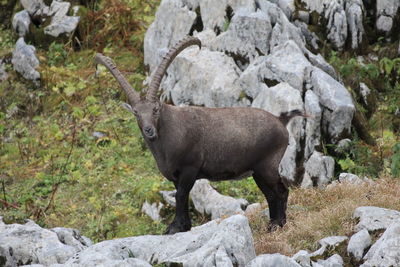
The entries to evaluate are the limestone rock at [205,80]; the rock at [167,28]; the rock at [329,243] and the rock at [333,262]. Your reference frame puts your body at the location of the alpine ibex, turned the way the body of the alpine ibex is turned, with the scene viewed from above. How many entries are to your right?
2

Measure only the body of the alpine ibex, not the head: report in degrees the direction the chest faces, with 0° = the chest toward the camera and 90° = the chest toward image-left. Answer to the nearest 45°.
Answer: approximately 90°

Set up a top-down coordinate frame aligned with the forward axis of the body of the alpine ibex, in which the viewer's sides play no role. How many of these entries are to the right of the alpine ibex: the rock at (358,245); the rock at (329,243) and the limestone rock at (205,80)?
1

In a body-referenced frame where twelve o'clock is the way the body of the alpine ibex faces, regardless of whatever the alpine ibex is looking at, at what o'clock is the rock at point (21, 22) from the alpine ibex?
The rock is roughly at 2 o'clock from the alpine ibex.

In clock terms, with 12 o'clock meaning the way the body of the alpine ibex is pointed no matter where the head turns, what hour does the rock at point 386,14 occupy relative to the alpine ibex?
The rock is roughly at 4 o'clock from the alpine ibex.

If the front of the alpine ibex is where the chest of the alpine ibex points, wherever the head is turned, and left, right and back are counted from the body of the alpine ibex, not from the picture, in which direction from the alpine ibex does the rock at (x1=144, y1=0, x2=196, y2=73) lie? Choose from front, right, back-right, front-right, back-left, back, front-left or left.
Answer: right

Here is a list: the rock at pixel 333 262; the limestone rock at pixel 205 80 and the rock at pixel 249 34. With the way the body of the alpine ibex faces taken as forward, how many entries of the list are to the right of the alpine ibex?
2

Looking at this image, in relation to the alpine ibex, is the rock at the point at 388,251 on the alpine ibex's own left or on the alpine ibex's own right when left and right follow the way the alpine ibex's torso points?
on the alpine ibex's own left

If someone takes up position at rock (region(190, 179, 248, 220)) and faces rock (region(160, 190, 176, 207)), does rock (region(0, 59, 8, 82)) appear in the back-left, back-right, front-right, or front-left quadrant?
front-right

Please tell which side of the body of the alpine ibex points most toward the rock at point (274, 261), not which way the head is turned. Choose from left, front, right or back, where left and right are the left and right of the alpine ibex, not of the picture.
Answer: left

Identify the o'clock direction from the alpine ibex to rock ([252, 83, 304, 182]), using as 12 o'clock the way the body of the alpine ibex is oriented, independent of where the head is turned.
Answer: The rock is roughly at 4 o'clock from the alpine ibex.

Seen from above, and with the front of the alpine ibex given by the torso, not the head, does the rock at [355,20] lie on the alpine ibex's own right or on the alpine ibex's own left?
on the alpine ibex's own right

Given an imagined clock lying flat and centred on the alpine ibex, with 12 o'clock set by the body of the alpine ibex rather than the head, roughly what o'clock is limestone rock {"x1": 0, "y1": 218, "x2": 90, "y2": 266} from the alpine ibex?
The limestone rock is roughly at 11 o'clock from the alpine ibex.

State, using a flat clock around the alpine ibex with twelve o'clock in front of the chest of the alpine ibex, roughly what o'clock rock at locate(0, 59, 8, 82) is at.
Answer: The rock is roughly at 2 o'clock from the alpine ibex.

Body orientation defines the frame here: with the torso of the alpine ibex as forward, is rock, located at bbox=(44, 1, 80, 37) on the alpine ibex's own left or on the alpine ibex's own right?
on the alpine ibex's own right
